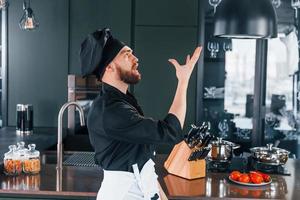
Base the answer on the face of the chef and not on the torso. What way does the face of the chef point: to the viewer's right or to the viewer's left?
to the viewer's right

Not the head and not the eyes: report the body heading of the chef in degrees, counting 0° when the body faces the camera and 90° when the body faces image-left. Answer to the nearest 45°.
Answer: approximately 270°

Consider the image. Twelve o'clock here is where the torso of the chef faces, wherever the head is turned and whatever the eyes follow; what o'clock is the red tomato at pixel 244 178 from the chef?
The red tomato is roughly at 11 o'clock from the chef.

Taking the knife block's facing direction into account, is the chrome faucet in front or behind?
behind

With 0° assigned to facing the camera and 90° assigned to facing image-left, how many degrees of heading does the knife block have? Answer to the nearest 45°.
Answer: approximately 270°
